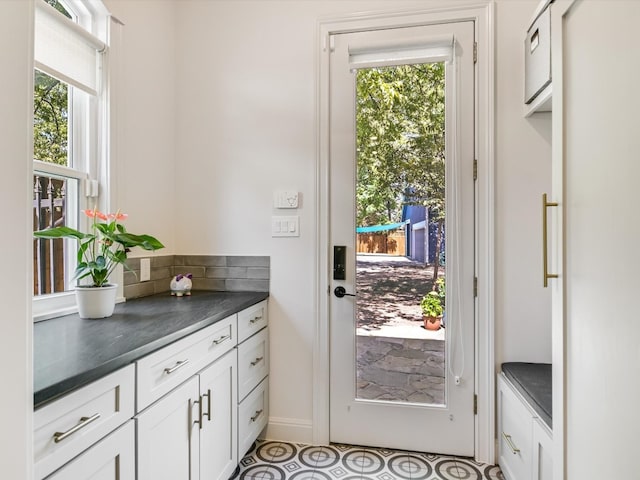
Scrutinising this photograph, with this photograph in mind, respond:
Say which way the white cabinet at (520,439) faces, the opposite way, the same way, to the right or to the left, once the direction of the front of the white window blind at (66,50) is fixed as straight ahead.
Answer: the opposite way

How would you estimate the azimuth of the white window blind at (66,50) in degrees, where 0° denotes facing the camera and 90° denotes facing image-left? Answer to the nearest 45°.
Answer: approximately 315°

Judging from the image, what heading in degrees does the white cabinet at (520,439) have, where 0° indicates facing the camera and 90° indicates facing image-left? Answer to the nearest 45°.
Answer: approximately 90°

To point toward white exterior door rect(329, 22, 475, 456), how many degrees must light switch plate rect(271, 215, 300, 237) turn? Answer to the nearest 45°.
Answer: approximately 90° to its left

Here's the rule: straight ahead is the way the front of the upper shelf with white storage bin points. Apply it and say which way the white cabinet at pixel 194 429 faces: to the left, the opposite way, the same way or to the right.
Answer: the opposite way

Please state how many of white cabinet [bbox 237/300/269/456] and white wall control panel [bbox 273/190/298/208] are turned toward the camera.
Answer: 1

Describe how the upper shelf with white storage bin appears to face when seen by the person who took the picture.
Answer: facing to the left of the viewer
